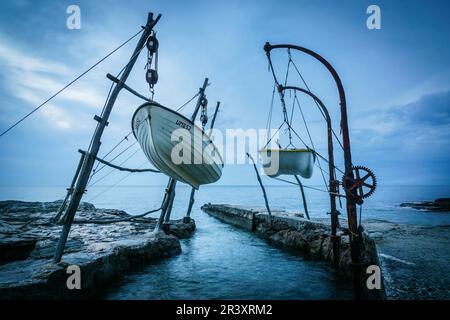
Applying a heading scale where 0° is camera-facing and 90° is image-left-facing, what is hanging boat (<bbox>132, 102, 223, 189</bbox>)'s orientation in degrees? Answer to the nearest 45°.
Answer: approximately 45°

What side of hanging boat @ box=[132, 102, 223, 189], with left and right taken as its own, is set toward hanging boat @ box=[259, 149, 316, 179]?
back

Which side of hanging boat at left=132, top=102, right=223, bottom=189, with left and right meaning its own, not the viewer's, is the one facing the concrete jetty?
back

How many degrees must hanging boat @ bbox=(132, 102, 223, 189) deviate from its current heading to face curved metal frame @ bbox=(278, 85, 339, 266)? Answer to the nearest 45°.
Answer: approximately 135° to its left
